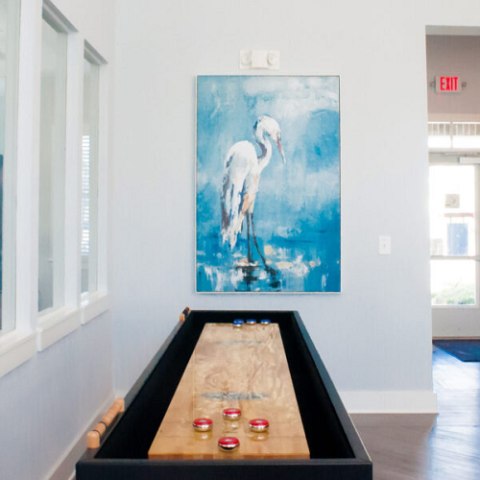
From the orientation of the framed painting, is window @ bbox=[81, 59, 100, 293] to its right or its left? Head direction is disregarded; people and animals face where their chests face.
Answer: on its right

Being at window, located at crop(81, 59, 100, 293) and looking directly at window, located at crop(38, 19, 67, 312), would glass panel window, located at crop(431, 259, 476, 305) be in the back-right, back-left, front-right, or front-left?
back-left

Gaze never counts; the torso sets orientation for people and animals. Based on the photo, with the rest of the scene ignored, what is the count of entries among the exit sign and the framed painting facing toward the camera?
2

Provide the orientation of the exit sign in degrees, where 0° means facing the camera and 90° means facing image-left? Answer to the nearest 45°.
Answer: approximately 0°

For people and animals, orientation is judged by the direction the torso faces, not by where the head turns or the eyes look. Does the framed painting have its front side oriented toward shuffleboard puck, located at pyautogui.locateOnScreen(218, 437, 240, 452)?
yes

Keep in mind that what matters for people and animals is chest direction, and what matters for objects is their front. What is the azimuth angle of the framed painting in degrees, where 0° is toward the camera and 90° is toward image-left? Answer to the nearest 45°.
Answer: approximately 0°

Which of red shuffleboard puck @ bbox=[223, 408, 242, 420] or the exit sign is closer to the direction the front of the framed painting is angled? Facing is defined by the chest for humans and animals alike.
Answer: the red shuffleboard puck

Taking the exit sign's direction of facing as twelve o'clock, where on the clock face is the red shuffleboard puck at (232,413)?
The red shuffleboard puck is roughly at 12 o'clock from the exit sign.

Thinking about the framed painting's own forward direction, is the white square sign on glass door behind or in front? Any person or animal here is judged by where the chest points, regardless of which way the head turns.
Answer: behind
